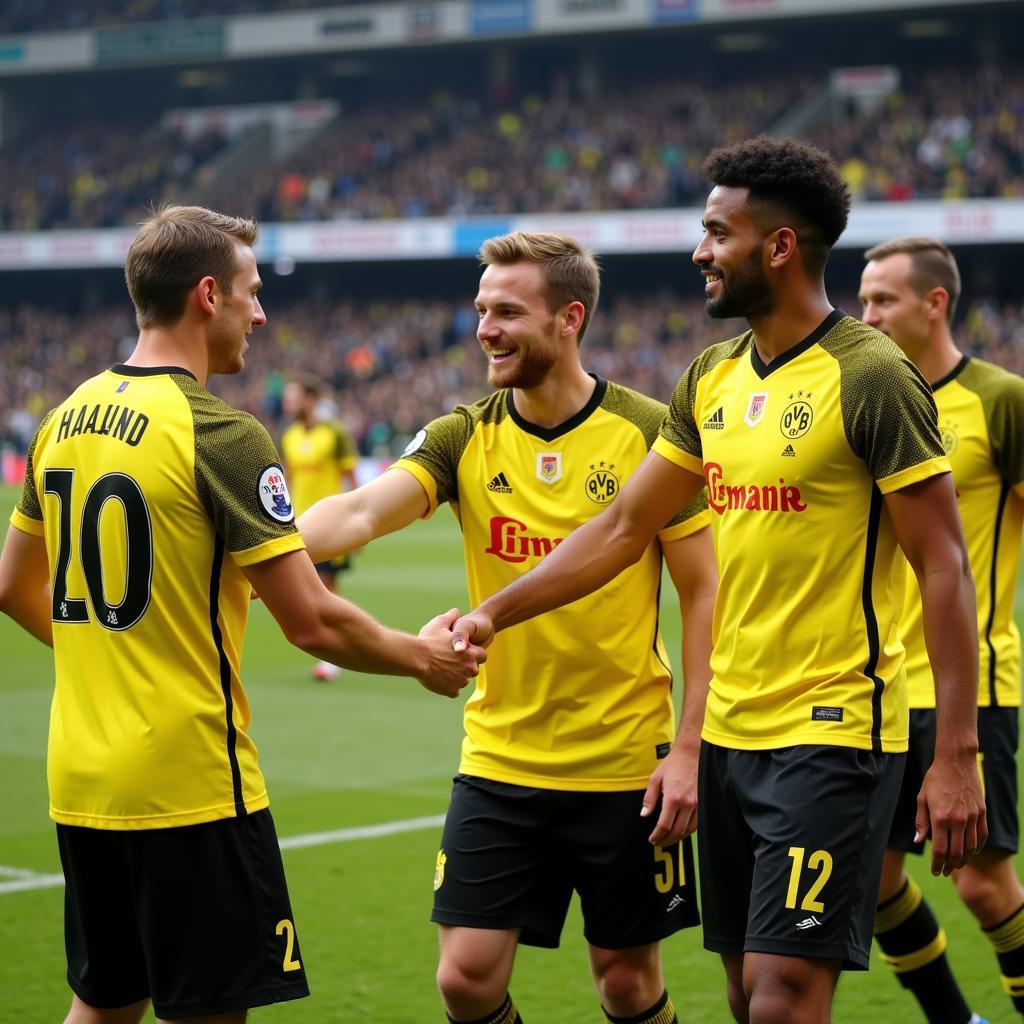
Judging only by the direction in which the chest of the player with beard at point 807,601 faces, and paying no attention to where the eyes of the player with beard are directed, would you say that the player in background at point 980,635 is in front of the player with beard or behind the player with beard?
behind

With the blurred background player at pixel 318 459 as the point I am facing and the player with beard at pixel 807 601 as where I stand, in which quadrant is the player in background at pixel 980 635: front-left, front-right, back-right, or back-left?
front-right

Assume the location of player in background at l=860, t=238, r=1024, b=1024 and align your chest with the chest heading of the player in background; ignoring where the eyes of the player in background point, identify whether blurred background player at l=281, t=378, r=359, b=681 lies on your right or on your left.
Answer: on your right

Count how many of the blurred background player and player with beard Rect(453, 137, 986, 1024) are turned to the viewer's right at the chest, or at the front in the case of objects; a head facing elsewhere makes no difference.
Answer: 0

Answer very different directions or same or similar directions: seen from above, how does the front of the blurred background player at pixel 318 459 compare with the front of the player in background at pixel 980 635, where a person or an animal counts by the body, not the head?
same or similar directions

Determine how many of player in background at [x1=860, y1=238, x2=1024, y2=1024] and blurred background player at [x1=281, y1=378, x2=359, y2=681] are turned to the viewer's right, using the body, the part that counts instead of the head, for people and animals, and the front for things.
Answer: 0

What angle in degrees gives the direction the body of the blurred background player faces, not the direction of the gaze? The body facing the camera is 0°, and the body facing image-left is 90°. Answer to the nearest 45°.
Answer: approximately 45°

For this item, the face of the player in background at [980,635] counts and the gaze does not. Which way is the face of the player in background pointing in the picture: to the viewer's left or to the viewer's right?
to the viewer's left

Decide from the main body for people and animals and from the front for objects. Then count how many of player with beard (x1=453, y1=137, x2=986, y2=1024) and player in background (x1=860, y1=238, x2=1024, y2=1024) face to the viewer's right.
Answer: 0

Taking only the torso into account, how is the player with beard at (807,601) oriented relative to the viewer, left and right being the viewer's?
facing the viewer and to the left of the viewer

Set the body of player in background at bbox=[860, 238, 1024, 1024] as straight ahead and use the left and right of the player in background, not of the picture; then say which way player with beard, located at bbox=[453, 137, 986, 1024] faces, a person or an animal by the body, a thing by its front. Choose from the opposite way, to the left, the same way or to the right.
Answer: the same way

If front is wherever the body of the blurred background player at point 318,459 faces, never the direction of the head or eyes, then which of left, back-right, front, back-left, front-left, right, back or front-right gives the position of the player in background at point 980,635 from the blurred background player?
front-left

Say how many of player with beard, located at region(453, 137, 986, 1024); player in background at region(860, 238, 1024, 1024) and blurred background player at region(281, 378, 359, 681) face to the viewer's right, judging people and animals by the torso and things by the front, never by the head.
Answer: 0

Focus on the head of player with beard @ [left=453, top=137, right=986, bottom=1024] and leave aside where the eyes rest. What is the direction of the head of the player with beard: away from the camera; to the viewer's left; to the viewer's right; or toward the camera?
to the viewer's left

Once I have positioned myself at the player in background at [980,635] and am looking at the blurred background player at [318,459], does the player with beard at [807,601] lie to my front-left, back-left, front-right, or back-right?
back-left
